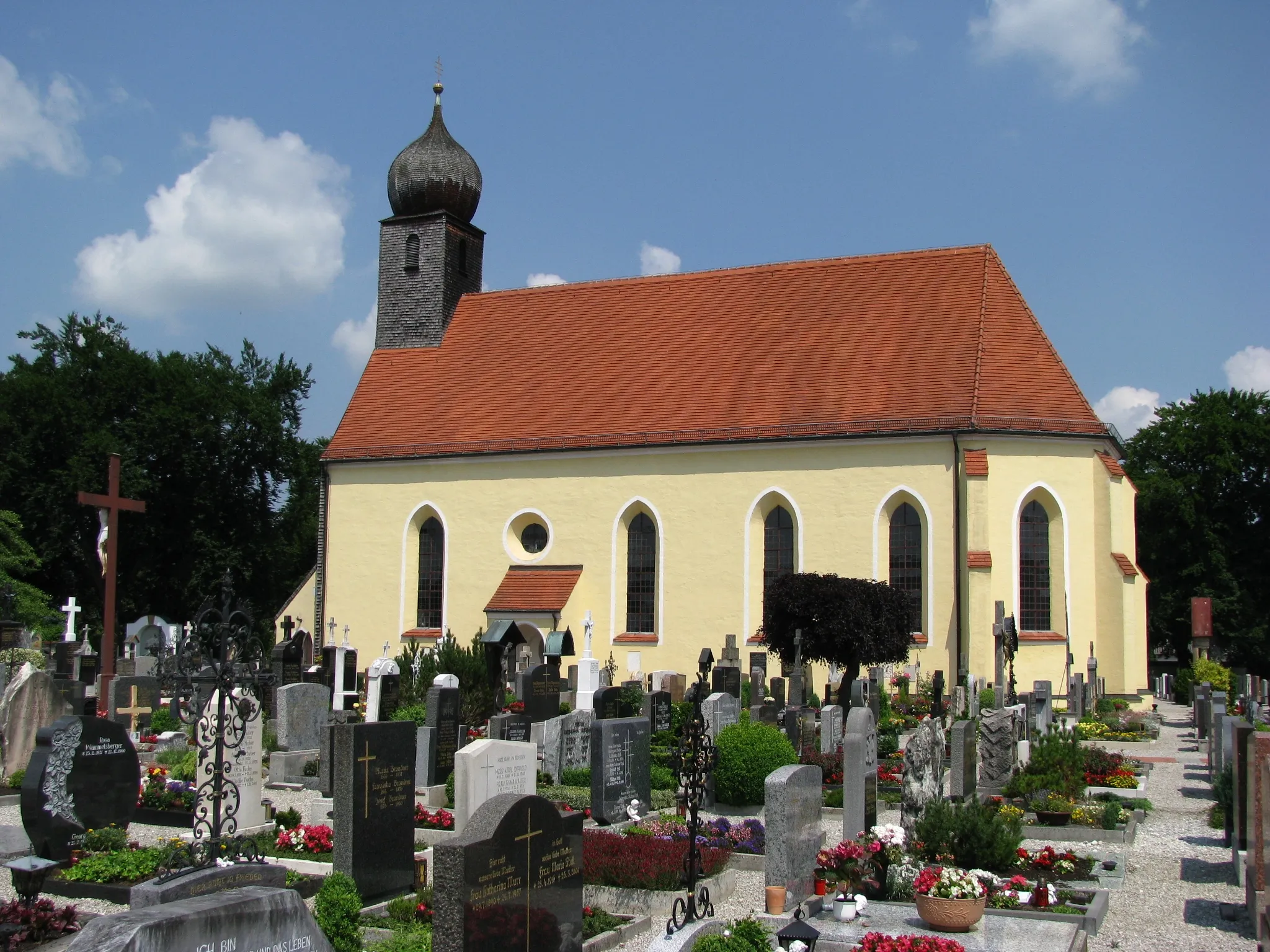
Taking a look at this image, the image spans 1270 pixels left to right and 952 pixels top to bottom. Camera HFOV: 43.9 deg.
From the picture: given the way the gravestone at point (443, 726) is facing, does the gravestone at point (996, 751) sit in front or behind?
in front

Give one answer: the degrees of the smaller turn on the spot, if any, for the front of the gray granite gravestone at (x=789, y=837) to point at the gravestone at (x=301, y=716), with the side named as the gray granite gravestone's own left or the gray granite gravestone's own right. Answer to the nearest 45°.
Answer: approximately 180°

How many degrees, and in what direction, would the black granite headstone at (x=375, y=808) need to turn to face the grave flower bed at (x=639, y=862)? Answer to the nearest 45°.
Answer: approximately 45° to its left

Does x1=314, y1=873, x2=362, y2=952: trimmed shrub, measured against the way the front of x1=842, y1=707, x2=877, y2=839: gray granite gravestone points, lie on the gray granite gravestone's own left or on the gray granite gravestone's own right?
on the gray granite gravestone's own right

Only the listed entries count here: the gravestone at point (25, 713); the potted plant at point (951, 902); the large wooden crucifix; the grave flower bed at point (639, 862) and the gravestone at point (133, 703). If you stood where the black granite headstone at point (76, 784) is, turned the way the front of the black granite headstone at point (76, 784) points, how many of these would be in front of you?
2

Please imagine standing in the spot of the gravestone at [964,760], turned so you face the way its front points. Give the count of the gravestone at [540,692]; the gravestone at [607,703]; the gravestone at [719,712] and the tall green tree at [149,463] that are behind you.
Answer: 4
